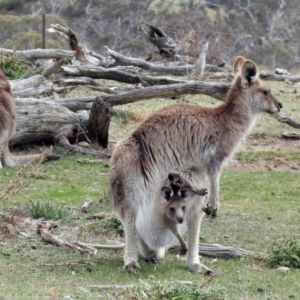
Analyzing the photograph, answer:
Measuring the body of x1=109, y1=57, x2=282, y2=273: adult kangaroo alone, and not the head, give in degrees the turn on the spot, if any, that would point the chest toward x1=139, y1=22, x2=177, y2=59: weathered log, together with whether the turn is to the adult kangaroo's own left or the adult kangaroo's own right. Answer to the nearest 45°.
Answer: approximately 90° to the adult kangaroo's own left

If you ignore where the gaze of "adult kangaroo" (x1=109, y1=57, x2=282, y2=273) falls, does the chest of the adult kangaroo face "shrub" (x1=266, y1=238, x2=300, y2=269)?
yes

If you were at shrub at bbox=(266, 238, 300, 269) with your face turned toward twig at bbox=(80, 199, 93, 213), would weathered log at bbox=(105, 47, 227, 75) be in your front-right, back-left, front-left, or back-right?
front-right

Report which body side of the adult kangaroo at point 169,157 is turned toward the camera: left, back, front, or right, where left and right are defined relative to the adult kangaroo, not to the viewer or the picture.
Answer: right

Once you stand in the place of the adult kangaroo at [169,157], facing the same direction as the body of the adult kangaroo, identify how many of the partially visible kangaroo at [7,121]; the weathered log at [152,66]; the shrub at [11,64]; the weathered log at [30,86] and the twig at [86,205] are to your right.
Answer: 0

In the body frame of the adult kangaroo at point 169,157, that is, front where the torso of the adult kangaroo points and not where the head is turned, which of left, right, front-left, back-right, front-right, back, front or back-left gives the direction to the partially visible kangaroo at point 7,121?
back-left

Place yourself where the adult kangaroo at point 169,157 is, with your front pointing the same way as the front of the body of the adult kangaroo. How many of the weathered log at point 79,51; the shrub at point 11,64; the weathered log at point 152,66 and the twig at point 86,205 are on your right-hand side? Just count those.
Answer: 0

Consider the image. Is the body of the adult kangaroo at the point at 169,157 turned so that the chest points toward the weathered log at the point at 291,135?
no

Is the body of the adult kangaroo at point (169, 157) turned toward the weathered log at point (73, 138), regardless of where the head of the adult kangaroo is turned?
no

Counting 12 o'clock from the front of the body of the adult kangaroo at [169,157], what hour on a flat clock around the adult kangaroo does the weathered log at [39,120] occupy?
The weathered log is roughly at 8 o'clock from the adult kangaroo.

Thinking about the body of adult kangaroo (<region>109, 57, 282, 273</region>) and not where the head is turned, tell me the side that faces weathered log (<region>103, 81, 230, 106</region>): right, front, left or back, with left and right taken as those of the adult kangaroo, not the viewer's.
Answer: left

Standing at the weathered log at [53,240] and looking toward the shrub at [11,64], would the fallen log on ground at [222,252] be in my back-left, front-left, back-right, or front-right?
back-right

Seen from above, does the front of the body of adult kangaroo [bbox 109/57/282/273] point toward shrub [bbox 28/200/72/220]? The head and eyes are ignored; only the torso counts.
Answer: no

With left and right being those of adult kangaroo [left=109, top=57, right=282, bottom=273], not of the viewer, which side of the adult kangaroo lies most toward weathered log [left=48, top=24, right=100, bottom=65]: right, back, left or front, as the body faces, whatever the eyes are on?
left

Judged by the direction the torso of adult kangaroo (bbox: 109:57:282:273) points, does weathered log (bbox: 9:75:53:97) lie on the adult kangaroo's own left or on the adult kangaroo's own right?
on the adult kangaroo's own left
